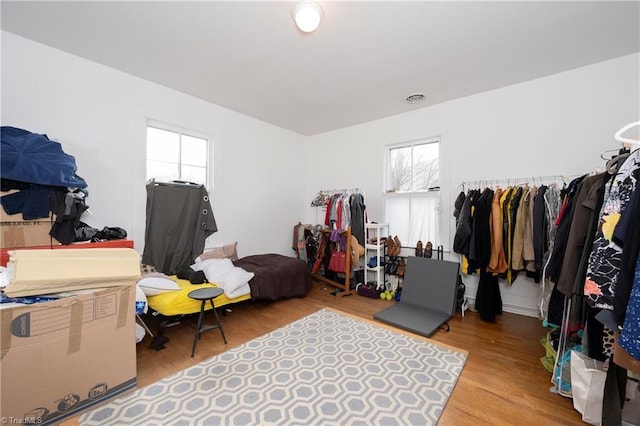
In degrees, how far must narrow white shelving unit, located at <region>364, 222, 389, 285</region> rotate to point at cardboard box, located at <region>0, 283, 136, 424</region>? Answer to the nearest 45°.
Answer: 0° — it already faces it

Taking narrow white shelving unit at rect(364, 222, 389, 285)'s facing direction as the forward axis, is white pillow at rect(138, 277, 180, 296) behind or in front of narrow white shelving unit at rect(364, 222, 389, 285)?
in front

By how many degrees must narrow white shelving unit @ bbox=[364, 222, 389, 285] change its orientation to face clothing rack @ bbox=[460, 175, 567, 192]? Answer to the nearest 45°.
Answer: approximately 135° to its left

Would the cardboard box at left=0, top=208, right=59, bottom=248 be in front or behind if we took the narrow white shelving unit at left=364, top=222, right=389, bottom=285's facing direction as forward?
in front

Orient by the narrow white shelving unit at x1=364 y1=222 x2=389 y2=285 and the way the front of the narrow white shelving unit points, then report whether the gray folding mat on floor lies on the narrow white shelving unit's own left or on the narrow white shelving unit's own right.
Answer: on the narrow white shelving unit's own left

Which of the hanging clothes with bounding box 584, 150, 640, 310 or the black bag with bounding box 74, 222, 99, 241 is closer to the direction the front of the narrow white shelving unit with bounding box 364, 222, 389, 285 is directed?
the black bag

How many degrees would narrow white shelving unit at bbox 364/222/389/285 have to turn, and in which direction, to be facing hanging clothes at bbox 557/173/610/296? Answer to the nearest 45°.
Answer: approximately 90° to its left

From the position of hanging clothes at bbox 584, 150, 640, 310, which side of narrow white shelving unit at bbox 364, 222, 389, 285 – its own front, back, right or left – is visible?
left

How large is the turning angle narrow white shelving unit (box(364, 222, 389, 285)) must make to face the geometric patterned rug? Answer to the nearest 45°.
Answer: approximately 45° to its left

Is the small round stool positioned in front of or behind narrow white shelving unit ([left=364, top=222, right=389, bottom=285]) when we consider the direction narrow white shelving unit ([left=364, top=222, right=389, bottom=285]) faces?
in front
